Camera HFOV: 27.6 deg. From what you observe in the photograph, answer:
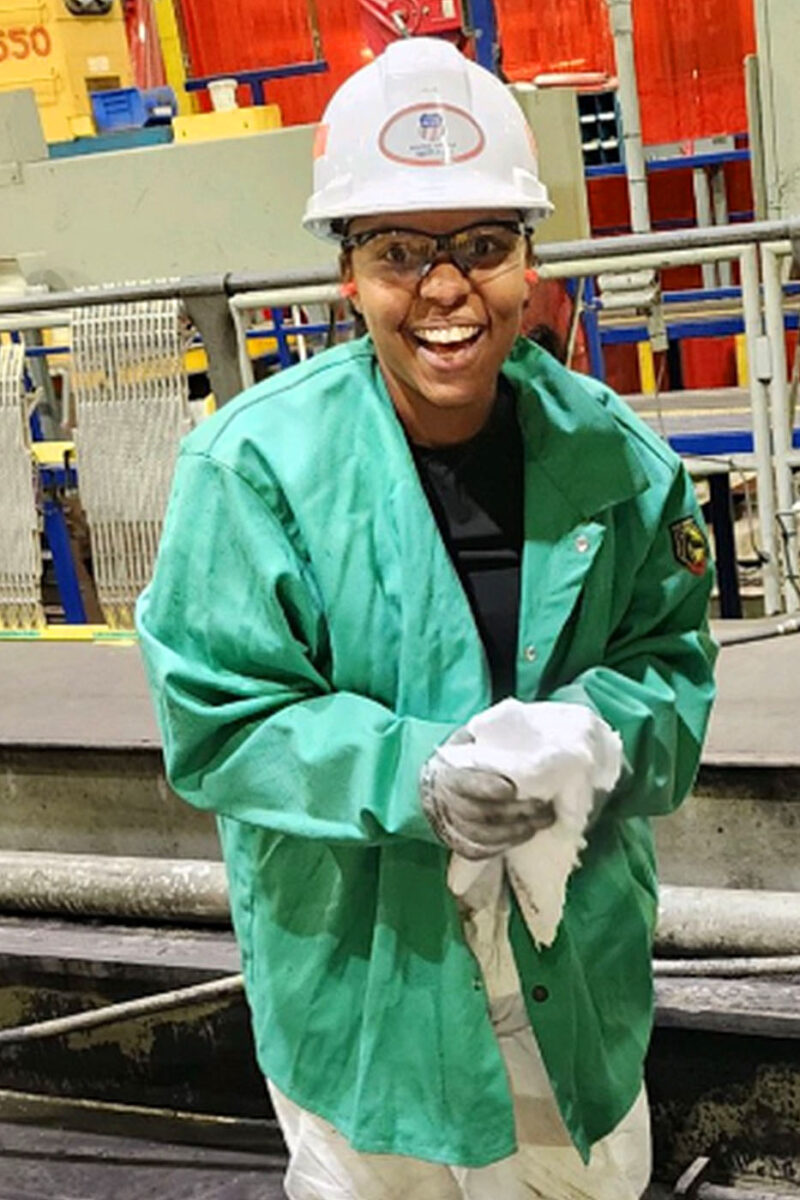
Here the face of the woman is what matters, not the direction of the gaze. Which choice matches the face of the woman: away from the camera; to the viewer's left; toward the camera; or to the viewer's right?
toward the camera

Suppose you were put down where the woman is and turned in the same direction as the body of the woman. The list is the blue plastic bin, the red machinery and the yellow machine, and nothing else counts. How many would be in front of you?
0

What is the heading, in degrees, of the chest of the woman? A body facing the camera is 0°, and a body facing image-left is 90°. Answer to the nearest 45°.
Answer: approximately 0°

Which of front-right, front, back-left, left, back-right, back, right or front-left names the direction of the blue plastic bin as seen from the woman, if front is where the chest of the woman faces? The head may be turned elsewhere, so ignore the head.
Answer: back

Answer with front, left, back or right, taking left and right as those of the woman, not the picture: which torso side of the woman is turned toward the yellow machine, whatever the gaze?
back

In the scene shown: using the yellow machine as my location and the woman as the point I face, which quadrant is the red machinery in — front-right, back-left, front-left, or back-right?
front-left

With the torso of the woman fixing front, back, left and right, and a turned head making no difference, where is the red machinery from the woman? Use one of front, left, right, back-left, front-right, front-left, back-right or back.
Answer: back
